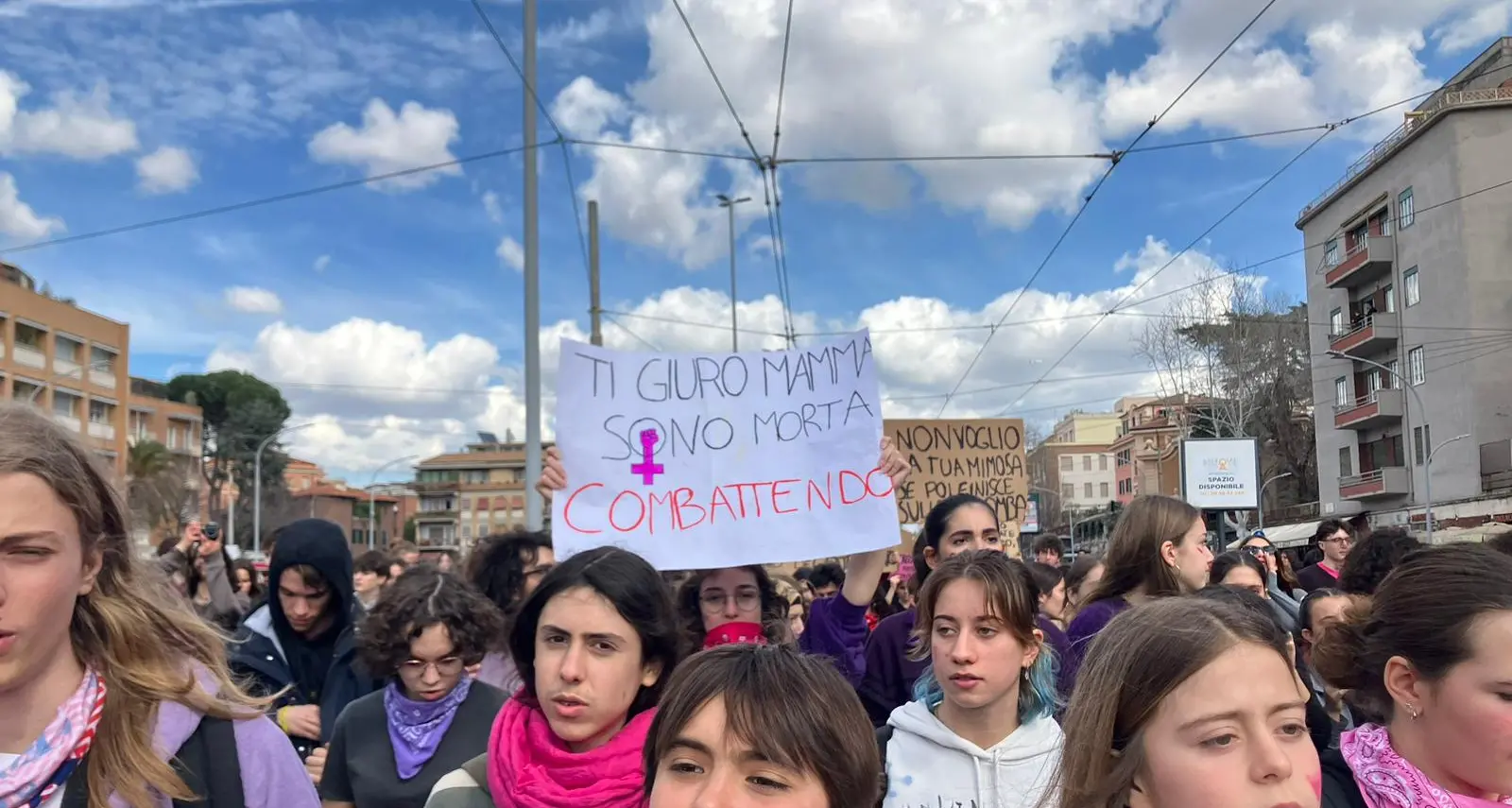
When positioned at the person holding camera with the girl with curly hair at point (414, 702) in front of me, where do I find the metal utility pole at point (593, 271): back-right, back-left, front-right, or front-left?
back-left

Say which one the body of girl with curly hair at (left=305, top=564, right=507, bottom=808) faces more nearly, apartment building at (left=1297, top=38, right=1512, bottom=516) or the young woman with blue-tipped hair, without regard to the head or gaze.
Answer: the young woman with blue-tipped hair

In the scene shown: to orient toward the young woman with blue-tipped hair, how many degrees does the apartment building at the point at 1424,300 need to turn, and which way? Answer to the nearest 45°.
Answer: approximately 45° to its left

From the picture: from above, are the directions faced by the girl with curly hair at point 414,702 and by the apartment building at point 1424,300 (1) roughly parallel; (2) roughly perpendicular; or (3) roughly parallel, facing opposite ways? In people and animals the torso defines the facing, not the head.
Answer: roughly perpendicular

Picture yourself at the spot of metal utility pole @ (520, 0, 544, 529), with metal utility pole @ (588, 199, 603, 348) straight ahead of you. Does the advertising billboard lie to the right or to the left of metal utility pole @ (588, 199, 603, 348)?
right

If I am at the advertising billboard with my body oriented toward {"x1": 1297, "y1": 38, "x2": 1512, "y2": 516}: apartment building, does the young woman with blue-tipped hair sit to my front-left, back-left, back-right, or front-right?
back-right

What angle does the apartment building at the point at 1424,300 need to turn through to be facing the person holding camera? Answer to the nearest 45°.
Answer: approximately 45° to its left

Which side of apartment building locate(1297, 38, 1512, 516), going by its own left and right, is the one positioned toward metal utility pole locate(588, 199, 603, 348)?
front

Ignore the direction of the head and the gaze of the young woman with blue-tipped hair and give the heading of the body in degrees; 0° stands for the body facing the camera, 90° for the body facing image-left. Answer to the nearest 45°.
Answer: approximately 0°

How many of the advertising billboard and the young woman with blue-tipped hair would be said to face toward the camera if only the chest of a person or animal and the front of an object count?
2

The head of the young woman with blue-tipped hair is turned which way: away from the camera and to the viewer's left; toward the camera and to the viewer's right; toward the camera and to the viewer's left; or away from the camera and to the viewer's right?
toward the camera and to the viewer's left

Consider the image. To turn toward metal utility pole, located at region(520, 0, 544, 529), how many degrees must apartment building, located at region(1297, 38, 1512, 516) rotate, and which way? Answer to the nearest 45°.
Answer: approximately 45° to its left

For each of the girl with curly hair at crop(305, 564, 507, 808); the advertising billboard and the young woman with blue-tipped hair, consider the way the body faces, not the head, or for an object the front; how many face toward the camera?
3
